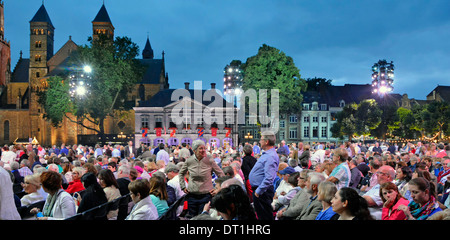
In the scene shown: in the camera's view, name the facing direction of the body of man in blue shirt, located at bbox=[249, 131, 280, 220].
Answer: to the viewer's left

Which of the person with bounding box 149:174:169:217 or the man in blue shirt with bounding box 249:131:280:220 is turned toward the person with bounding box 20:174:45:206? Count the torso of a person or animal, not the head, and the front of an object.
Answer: the man in blue shirt

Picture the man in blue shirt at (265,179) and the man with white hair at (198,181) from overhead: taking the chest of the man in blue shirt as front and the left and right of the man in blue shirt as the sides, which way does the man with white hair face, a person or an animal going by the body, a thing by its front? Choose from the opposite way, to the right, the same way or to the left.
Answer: to the left

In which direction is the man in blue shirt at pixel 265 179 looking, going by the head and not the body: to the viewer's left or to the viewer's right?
to the viewer's left

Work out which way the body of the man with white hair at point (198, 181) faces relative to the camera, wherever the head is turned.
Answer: toward the camera

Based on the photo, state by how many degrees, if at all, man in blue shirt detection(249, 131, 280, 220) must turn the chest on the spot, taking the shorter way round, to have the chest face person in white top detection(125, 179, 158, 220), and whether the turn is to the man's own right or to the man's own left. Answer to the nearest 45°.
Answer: approximately 45° to the man's own left

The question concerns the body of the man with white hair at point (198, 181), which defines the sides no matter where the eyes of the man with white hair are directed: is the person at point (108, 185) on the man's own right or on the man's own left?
on the man's own right
